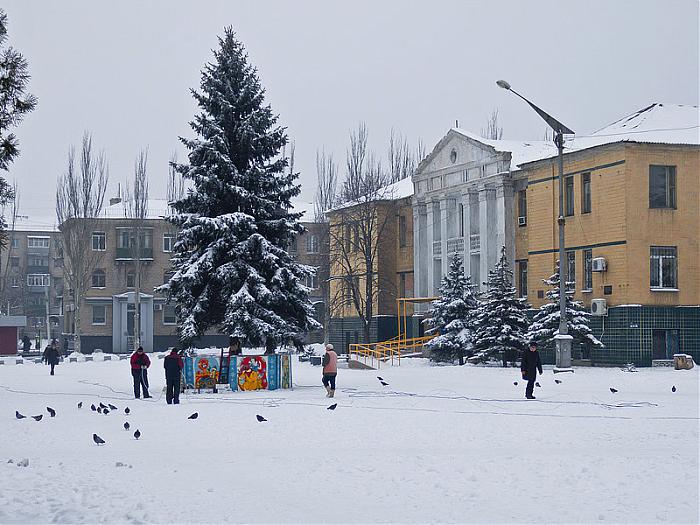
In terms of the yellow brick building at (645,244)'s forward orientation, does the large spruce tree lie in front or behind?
in front

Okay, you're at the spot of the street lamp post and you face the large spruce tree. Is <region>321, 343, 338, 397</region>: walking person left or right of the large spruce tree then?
left

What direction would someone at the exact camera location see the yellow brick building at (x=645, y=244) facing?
facing the viewer and to the left of the viewer

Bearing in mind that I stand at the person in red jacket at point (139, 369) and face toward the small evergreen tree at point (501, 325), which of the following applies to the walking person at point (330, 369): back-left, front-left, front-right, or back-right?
front-right

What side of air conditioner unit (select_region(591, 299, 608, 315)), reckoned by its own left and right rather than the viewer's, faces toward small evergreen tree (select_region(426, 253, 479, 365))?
right

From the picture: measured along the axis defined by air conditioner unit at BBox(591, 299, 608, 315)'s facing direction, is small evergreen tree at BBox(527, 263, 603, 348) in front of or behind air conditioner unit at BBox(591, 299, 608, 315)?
in front

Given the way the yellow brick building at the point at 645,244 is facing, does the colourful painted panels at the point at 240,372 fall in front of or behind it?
in front

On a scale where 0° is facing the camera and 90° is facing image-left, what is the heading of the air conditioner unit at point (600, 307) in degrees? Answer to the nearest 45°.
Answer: approximately 45°
